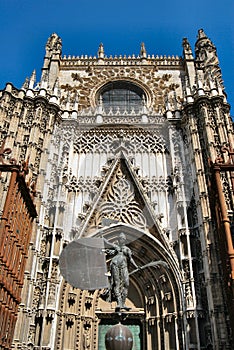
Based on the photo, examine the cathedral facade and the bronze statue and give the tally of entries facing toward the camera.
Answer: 2

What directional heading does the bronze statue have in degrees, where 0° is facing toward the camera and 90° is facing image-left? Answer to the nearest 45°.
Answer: approximately 0°

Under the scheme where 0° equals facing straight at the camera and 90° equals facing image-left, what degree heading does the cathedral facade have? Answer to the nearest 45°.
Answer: approximately 0°
